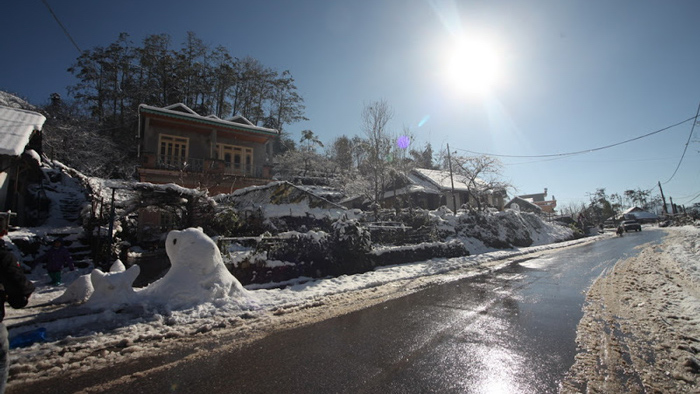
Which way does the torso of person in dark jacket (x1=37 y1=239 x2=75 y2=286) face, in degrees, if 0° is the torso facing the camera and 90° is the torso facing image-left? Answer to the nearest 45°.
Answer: approximately 0°

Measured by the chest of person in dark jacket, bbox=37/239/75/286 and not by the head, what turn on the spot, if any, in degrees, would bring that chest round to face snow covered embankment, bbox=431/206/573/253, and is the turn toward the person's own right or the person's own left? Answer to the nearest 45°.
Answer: approximately 90° to the person's own left

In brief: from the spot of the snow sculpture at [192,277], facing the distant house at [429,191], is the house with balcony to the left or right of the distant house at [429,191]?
left

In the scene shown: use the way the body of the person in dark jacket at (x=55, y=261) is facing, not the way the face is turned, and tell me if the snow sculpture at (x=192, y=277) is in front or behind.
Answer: in front

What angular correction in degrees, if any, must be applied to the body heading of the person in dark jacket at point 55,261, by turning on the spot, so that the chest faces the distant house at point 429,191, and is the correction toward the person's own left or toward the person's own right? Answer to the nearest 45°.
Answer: approximately 90° to the person's own left

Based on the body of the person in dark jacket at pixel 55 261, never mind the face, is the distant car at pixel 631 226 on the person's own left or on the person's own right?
on the person's own left

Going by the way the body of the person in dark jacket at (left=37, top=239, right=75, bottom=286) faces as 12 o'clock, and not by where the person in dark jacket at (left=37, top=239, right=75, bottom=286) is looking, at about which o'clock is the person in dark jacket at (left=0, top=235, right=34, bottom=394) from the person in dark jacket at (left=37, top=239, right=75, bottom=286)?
the person in dark jacket at (left=0, top=235, right=34, bottom=394) is roughly at 12 o'clock from the person in dark jacket at (left=37, top=239, right=75, bottom=286).

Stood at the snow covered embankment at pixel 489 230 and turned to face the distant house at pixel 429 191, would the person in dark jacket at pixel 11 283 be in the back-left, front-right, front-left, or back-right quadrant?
back-left

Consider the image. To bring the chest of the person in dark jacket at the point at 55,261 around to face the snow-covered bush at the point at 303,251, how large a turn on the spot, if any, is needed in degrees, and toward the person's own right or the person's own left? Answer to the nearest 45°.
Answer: approximately 45° to the person's own left

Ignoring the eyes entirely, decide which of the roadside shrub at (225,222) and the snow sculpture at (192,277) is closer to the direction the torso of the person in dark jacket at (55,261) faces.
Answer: the snow sculpture
